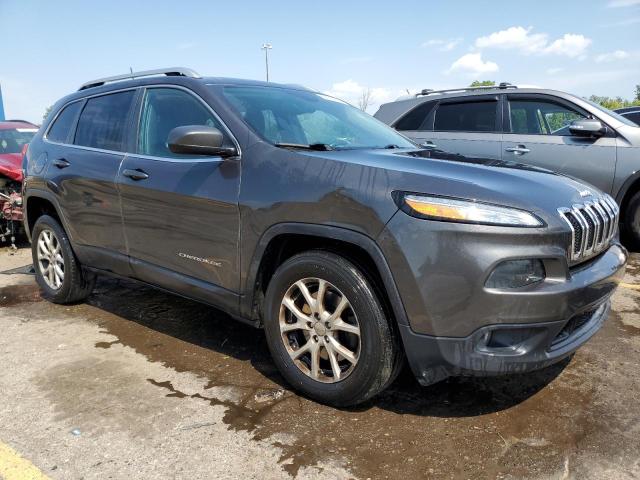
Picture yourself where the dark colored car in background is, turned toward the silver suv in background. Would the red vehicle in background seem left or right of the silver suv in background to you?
right

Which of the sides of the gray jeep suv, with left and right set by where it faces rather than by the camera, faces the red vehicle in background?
back

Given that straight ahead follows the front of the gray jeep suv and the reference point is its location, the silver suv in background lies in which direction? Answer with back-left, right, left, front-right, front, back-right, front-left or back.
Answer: left

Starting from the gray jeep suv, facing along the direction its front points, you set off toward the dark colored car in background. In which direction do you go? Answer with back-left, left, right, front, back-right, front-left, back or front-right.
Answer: left

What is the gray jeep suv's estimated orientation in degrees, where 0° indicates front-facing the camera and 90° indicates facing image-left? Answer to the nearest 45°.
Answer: approximately 315°
